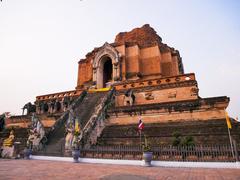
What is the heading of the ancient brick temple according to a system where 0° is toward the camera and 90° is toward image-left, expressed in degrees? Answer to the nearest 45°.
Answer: approximately 45°

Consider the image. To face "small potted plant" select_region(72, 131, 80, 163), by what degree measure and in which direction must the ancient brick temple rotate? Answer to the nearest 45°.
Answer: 0° — it already faces it
